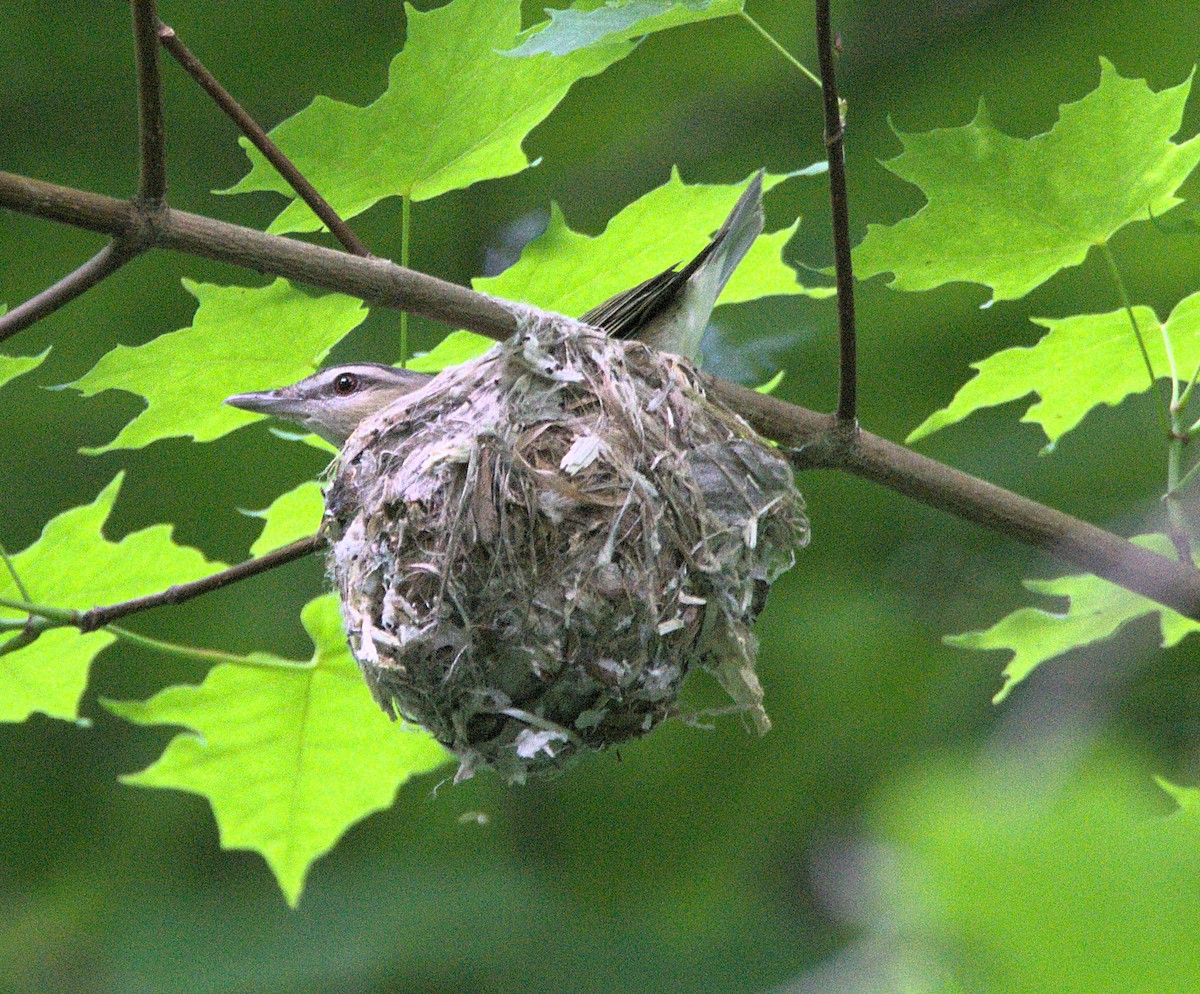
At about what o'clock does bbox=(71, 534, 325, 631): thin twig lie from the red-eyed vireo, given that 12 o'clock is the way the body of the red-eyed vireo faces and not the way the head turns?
The thin twig is roughly at 11 o'clock from the red-eyed vireo.

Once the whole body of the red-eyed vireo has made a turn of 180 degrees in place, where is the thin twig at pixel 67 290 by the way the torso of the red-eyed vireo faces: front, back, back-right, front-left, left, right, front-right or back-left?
back-right

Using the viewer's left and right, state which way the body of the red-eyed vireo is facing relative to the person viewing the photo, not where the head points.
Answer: facing to the left of the viewer

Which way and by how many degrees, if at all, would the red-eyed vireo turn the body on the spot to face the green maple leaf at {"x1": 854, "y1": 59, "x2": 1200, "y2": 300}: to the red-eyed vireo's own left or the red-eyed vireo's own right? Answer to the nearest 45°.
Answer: approximately 135° to the red-eyed vireo's own left

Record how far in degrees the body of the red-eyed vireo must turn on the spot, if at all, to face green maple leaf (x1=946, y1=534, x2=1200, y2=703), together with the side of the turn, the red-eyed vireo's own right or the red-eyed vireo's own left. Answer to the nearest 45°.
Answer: approximately 135° to the red-eyed vireo's own left

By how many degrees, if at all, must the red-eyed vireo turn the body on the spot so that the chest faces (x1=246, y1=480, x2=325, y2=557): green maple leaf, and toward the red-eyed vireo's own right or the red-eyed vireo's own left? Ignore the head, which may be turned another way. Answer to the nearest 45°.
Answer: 0° — it already faces it

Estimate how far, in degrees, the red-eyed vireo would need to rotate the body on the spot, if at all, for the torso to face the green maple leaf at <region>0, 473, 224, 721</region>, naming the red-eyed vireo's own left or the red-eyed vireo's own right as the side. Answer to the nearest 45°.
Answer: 0° — it already faces it

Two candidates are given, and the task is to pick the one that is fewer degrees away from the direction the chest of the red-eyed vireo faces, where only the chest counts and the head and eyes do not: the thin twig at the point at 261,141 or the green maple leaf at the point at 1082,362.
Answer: the thin twig
